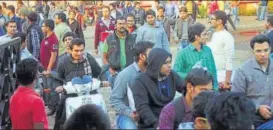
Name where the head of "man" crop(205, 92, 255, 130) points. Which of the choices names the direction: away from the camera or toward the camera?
away from the camera

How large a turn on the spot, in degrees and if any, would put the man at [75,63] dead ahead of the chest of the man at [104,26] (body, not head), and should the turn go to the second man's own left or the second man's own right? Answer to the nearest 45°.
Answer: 0° — they already face them

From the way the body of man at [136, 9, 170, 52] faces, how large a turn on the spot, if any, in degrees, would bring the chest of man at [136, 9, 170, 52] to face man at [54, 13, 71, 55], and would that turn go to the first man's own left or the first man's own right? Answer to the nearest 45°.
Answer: approximately 90° to the first man's own right

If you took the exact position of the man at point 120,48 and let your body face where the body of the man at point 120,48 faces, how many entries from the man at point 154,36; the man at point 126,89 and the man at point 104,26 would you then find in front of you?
1

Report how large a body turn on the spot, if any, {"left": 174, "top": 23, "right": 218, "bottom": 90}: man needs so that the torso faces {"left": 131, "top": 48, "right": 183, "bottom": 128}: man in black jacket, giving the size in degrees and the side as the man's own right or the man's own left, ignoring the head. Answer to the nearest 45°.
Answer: approximately 45° to the man's own right

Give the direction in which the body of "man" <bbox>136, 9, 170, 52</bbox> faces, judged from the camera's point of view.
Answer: toward the camera

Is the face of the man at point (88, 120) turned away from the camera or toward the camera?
away from the camera

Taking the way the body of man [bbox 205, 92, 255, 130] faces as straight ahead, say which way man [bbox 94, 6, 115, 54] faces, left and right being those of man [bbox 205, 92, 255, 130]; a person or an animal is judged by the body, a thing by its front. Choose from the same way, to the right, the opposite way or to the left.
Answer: the opposite way

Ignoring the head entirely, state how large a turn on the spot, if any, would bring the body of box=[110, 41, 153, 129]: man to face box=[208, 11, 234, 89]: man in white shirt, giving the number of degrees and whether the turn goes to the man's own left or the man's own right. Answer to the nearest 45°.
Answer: approximately 45° to the man's own left

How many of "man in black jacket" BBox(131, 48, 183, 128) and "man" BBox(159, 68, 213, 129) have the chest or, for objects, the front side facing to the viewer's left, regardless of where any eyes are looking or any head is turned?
0

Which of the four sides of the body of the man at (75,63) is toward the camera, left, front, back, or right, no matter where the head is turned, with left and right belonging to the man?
front

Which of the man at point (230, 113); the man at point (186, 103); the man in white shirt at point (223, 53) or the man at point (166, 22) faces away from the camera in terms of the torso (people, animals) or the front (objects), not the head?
the man at point (230, 113)

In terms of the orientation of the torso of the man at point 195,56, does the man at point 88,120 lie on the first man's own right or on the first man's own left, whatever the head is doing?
on the first man's own right

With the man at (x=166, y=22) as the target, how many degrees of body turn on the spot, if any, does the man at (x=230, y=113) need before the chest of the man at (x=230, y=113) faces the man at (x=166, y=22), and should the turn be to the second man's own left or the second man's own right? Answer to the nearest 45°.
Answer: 0° — they already face them
